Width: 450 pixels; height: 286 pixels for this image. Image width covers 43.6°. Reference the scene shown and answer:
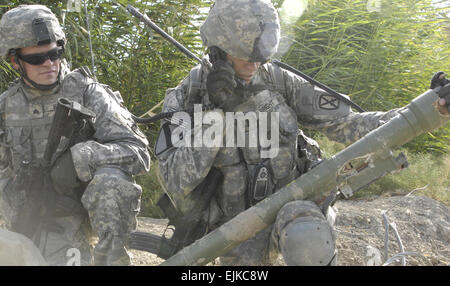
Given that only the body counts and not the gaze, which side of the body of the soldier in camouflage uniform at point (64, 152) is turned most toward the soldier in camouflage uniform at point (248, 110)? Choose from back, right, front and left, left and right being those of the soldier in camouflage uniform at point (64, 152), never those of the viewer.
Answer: left

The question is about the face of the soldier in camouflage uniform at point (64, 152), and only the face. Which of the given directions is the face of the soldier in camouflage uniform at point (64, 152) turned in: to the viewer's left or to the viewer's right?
to the viewer's right

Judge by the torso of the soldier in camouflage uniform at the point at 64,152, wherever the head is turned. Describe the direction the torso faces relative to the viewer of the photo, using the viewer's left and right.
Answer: facing the viewer
